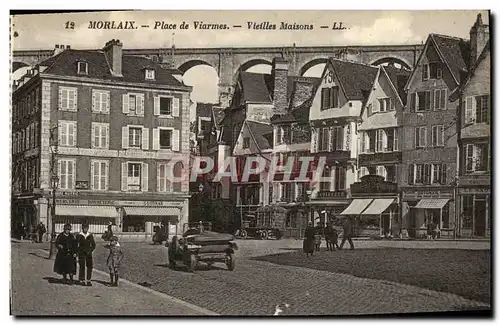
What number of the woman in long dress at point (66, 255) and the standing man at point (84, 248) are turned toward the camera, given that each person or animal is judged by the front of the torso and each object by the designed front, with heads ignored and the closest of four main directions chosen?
2

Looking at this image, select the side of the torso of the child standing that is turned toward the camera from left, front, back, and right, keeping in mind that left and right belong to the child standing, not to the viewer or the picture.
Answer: front

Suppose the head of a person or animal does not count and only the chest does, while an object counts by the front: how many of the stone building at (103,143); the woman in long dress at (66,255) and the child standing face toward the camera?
3

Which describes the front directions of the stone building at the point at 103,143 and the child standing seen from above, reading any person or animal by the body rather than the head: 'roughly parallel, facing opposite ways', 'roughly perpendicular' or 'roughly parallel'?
roughly parallel

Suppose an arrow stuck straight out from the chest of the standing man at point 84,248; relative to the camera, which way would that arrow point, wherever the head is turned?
toward the camera

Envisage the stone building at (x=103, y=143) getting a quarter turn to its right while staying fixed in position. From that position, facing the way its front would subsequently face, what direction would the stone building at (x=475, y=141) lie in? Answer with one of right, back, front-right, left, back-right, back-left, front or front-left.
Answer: back

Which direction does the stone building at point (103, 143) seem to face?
toward the camera

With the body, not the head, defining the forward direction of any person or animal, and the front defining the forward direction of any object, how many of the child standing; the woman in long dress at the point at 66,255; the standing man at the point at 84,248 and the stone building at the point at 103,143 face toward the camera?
4
